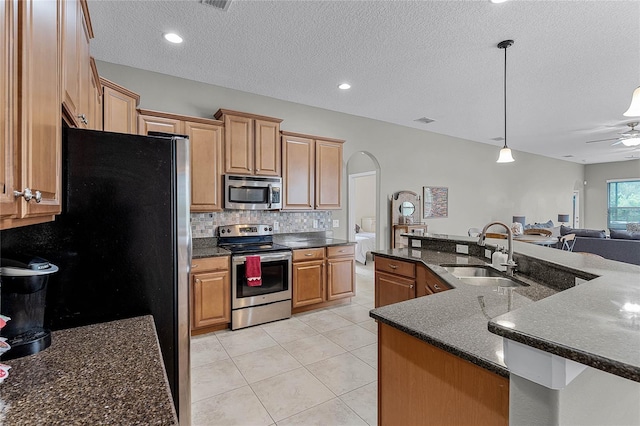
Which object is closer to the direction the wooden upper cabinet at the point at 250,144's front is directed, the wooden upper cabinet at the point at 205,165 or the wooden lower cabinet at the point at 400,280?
the wooden lower cabinet

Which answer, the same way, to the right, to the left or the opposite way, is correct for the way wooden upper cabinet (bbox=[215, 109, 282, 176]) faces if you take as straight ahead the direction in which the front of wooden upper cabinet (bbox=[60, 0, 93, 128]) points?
to the right

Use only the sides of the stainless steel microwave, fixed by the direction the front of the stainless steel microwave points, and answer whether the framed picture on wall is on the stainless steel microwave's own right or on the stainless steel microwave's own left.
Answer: on the stainless steel microwave's own left

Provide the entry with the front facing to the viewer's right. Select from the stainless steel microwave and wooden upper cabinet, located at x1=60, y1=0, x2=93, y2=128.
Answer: the wooden upper cabinet

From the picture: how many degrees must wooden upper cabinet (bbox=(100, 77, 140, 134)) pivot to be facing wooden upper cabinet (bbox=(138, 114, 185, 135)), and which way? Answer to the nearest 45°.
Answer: approximately 90° to its left

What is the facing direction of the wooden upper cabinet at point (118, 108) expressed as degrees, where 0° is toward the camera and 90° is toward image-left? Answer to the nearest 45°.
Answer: approximately 315°

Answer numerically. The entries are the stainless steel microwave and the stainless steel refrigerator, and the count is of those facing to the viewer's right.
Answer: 1

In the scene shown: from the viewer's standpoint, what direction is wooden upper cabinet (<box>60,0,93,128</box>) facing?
to the viewer's right

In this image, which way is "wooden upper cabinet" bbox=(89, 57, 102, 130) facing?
to the viewer's right

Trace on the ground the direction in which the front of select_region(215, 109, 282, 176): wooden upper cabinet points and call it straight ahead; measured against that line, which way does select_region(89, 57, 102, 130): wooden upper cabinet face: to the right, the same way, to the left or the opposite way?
to the left

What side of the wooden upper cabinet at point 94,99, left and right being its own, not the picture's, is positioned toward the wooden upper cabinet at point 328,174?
front

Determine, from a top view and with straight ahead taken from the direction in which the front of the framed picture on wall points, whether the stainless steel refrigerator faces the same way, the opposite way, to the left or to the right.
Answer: to the left

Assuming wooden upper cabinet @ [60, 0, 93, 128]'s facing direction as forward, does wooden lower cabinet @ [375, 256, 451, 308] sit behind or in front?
in front

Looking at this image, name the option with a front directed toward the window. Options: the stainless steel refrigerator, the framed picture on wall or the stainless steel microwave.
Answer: the stainless steel refrigerator
